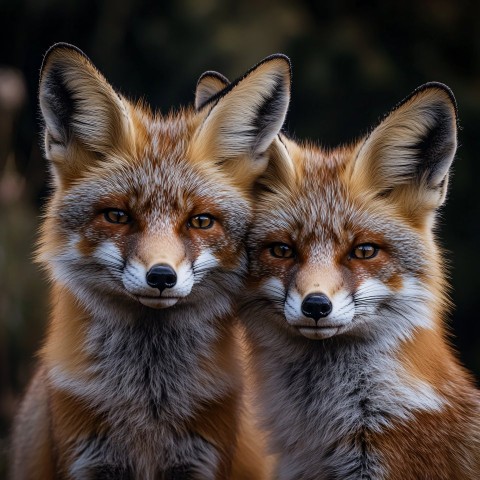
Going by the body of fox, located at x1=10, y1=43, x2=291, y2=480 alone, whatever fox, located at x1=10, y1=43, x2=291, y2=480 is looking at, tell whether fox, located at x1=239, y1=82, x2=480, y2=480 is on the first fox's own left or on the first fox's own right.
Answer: on the first fox's own left

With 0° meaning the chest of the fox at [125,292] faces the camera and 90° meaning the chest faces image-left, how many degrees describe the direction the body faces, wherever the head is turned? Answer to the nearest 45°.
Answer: approximately 0°
